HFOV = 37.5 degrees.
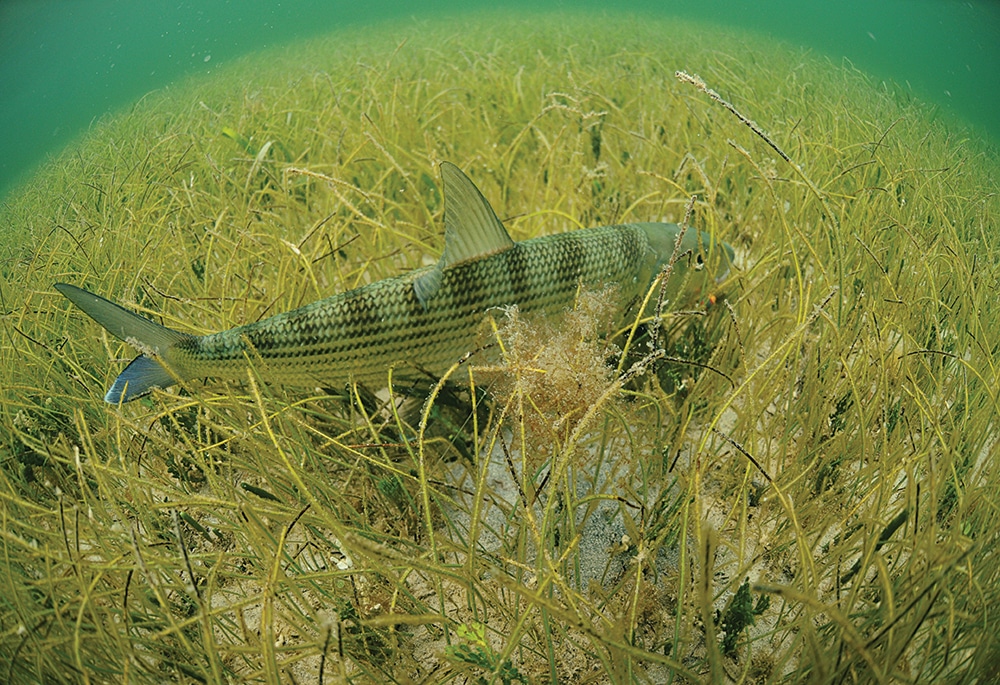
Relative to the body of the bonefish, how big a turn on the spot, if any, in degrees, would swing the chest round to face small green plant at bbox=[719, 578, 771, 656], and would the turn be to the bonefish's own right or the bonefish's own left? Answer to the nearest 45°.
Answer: approximately 45° to the bonefish's own right

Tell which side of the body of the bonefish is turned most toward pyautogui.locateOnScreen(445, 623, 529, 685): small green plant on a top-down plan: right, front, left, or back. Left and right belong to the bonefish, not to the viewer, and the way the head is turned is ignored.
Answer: right

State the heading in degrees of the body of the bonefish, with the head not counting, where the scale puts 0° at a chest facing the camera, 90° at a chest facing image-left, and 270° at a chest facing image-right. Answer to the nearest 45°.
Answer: approximately 270°
